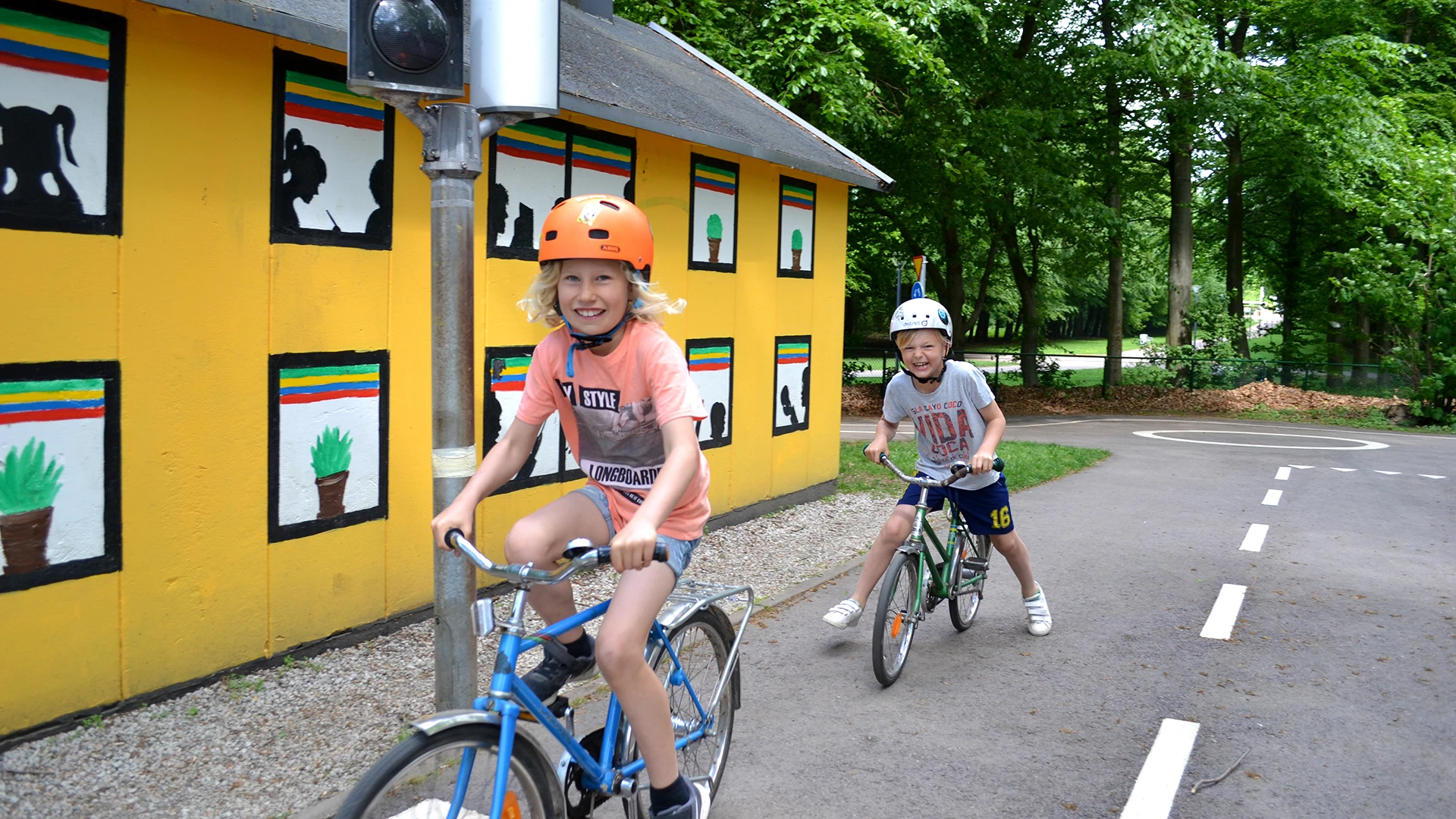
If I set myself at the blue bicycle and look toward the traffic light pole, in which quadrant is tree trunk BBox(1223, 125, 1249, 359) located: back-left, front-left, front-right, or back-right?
front-right

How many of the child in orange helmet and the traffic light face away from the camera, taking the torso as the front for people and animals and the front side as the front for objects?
0

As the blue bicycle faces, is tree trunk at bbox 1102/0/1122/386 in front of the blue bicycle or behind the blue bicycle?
behind

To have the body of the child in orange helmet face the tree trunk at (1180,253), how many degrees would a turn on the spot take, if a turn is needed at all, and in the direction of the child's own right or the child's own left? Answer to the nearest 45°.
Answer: approximately 180°

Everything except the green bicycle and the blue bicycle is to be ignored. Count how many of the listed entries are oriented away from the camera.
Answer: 0

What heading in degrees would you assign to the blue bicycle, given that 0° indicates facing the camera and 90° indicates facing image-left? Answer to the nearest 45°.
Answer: approximately 45°

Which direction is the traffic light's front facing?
toward the camera

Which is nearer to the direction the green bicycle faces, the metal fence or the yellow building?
the yellow building

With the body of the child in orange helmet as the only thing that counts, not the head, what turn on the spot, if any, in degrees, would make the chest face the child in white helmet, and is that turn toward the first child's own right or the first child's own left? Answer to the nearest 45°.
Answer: approximately 180°

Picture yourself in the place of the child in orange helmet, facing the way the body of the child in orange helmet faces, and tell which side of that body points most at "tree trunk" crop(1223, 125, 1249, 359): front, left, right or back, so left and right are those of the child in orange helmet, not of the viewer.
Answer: back

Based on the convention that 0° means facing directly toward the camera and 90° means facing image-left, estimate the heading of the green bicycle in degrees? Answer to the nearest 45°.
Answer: approximately 45°

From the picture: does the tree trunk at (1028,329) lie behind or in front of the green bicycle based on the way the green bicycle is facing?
behind

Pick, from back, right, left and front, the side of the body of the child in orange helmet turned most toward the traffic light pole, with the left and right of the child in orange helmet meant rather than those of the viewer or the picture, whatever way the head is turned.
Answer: right

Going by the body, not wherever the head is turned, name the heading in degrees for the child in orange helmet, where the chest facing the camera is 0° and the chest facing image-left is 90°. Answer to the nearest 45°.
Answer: approximately 45°

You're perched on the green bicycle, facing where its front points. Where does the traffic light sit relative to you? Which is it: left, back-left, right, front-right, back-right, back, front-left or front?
front

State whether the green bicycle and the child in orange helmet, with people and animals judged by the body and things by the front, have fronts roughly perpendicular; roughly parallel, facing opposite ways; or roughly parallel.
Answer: roughly parallel
